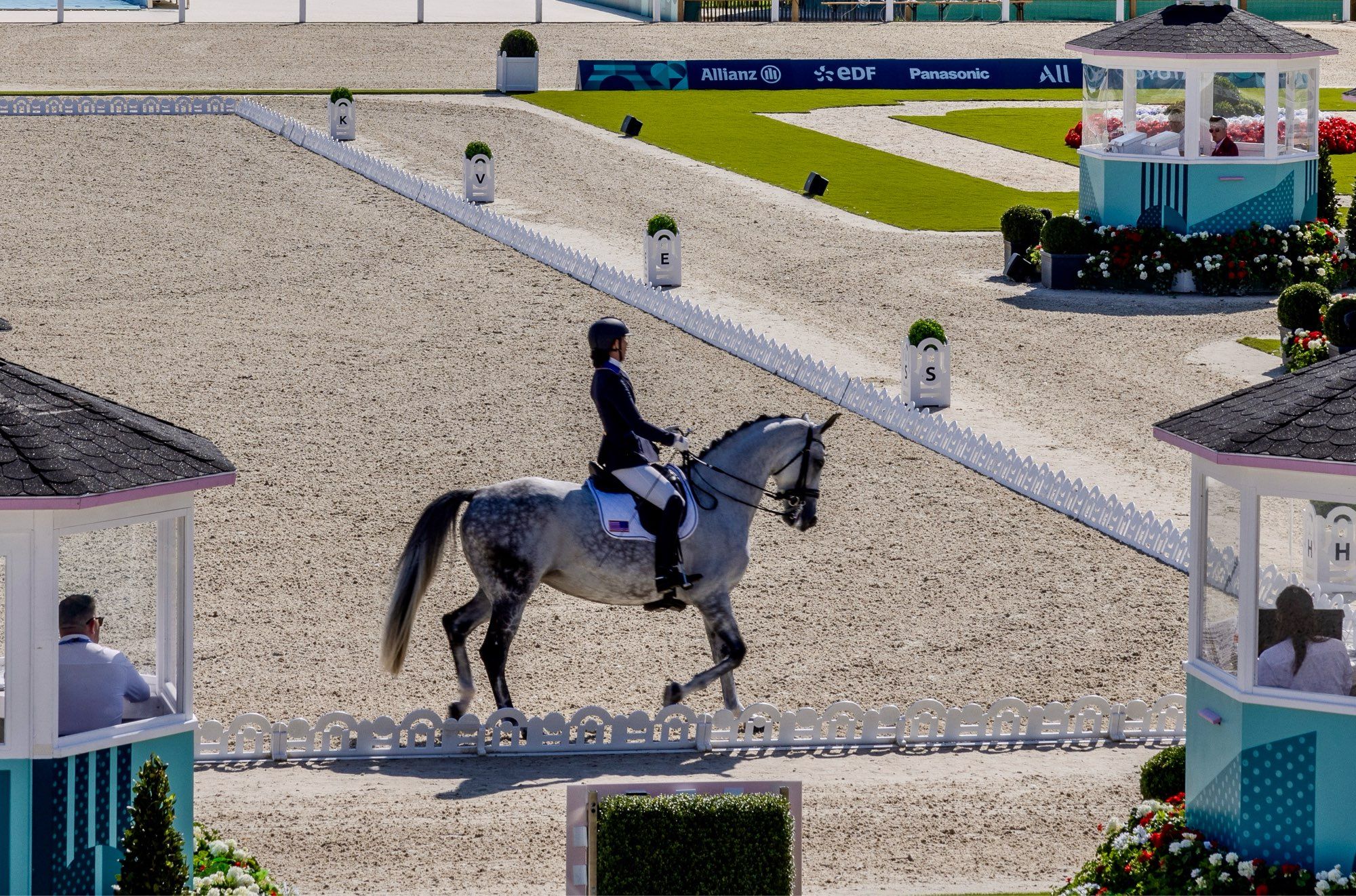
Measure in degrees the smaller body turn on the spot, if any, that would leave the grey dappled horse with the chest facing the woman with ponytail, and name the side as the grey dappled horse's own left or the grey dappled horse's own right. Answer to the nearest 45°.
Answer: approximately 45° to the grey dappled horse's own right

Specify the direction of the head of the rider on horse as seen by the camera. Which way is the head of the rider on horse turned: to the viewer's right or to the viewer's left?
to the viewer's right

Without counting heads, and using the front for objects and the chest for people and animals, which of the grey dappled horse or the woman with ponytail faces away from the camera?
the woman with ponytail

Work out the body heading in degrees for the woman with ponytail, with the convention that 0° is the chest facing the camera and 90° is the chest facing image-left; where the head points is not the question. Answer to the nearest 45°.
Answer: approximately 180°

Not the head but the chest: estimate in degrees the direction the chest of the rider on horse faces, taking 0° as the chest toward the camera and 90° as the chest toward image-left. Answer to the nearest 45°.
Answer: approximately 270°

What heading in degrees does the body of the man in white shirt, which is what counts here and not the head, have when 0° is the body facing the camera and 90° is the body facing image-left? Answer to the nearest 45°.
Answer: approximately 225°

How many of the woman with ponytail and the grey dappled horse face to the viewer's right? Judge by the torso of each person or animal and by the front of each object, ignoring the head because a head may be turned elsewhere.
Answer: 1

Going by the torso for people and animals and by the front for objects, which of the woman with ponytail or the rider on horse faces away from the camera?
the woman with ponytail

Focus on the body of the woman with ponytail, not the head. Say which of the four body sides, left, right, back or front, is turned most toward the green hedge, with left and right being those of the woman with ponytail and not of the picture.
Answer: left

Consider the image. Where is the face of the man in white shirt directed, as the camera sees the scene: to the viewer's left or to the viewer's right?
to the viewer's right
